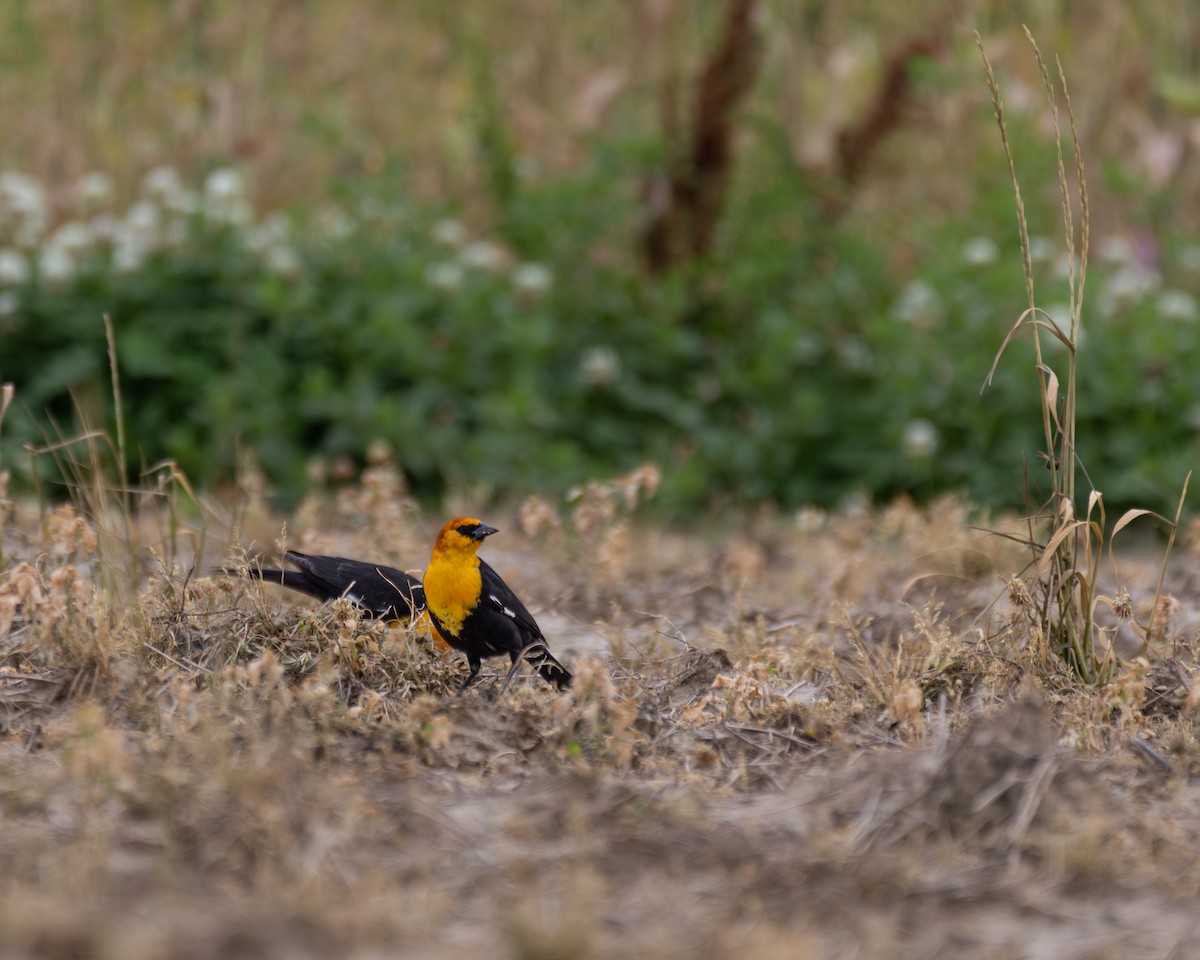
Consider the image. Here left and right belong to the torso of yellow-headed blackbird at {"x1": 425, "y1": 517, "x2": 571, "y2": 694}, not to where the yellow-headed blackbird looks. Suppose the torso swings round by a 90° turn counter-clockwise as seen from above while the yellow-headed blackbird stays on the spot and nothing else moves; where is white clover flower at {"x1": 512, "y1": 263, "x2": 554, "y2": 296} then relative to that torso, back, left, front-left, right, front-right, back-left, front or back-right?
back-left

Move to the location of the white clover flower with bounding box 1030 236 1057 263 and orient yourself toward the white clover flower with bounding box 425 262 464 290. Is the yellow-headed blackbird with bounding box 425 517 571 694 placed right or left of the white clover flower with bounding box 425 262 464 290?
left

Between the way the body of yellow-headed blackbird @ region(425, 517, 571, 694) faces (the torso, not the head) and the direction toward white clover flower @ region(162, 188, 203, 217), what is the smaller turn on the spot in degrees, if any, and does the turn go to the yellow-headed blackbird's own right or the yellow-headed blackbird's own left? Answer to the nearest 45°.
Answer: approximately 135° to the yellow-headed blackbird's own right

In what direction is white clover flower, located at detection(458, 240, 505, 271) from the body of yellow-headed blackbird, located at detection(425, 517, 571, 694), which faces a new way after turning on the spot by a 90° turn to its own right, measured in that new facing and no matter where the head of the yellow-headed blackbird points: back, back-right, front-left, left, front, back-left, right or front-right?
front-right

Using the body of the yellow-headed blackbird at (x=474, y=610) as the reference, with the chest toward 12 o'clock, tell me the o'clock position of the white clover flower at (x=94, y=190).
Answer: The white clover flower is roughly at 4 o'clock from the yellow-headed blackbird.

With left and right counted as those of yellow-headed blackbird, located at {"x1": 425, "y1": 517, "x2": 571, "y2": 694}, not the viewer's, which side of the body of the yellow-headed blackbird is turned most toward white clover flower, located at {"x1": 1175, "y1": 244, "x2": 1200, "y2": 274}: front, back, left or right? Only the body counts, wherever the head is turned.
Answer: back

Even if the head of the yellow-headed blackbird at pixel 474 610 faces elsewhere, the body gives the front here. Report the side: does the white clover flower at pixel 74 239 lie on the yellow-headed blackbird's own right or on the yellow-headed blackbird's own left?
on the yellow-headed blackbird's own right

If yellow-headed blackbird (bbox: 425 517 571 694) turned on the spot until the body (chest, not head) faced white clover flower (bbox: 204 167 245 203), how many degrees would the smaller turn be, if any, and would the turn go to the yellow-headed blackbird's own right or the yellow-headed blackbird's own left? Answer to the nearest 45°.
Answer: approximately 135° to the yellow-headed blackbird's own right

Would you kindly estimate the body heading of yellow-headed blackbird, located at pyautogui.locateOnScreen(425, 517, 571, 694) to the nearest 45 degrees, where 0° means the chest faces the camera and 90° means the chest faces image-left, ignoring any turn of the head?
approximately 45°

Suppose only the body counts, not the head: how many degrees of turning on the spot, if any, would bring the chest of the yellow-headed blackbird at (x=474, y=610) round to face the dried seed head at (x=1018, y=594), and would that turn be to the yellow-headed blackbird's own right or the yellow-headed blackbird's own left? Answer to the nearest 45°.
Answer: approximately 135° to the yellow-headed blackbird's own left

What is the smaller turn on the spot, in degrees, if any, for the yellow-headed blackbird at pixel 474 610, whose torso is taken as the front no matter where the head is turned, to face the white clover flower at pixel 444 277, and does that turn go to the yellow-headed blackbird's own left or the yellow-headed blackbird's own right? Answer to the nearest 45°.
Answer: approximately 135° to the yellow-headed blackbird's own right
